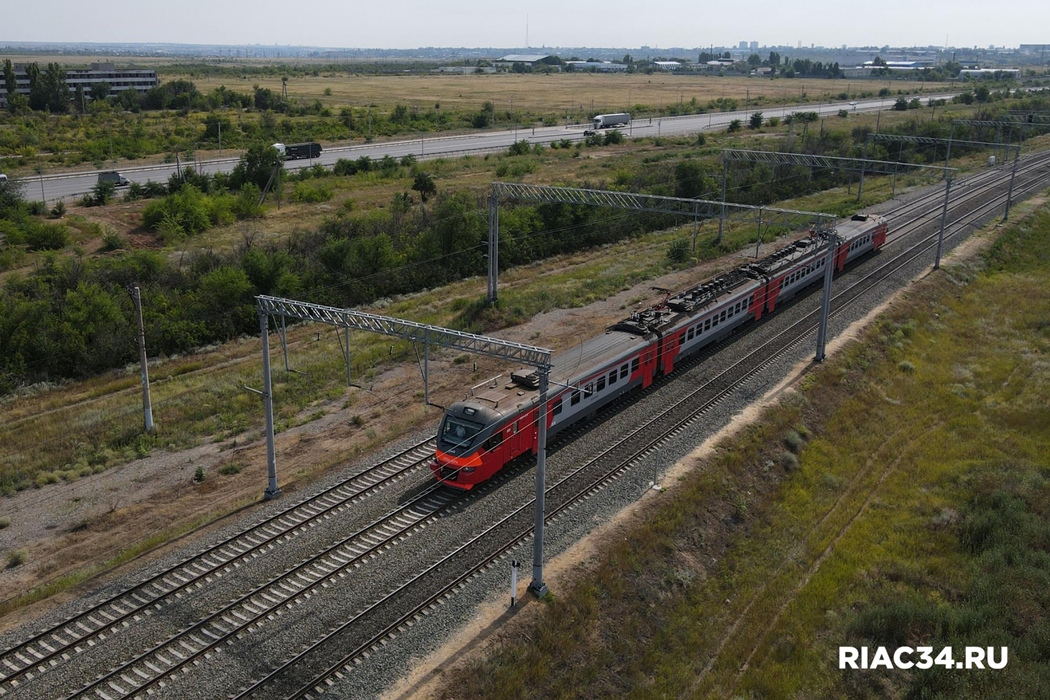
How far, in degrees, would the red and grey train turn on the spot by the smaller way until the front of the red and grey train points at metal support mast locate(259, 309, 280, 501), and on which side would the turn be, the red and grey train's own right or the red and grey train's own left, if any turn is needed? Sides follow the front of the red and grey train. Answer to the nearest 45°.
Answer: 0° — it already faces it

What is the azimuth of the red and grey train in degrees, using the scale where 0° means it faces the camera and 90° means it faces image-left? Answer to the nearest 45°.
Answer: approximately 45°
